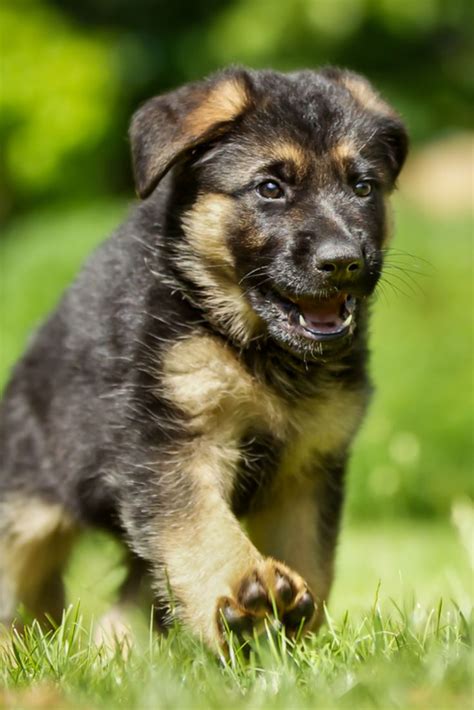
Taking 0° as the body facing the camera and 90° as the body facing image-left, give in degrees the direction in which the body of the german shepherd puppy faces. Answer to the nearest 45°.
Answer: approximately 315°
